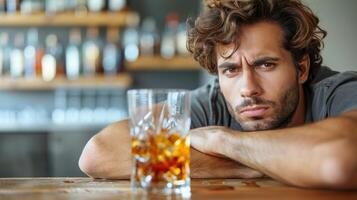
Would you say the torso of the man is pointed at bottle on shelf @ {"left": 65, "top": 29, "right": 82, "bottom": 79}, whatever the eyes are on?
no

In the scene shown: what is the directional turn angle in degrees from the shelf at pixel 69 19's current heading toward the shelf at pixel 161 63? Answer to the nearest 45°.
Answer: approximately 90° to its left

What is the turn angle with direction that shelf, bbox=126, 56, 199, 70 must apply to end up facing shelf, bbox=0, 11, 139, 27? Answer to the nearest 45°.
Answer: approximately 90° to its right

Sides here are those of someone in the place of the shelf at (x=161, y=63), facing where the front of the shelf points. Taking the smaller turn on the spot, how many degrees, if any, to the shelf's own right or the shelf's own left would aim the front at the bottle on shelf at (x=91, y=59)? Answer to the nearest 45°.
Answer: approximately 90° to the shelf's own right

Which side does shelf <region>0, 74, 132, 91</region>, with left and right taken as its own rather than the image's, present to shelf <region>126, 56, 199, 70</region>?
left

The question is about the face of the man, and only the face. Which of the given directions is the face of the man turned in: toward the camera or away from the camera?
toward the camera

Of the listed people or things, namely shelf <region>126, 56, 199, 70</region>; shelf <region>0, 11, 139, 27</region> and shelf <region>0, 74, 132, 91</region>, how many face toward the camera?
3

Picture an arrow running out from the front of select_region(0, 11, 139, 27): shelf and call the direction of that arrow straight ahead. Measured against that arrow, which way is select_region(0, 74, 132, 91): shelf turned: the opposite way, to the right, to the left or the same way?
the same way

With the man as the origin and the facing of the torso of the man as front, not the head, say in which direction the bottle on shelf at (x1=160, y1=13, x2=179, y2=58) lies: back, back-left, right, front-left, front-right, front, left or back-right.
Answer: back-right

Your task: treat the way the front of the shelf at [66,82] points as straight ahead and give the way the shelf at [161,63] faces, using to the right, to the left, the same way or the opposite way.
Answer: the same way

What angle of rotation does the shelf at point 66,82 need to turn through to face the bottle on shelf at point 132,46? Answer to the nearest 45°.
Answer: approximately 90° to its left

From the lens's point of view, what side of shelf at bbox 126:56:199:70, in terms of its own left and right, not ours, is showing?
front

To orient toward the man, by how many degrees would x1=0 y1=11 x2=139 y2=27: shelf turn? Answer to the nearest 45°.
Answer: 0° — it already faces them
